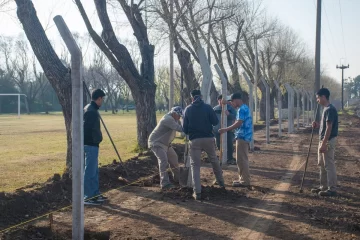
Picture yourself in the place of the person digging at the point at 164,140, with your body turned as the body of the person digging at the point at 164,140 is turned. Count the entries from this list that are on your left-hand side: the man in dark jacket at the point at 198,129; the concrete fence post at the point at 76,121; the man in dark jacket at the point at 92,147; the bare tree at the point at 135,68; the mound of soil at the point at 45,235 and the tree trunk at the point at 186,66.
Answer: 2

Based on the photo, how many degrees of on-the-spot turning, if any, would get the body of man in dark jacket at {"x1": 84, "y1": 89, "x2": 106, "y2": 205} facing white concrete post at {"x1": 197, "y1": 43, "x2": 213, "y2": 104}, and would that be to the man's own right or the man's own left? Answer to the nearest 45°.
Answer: approximately 45° to the man's own left

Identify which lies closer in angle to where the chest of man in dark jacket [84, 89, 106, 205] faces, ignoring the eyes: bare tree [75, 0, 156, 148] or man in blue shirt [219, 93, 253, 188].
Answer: the man in blue shirt

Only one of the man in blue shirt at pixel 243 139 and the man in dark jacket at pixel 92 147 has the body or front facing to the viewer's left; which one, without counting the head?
the man in blue shirt

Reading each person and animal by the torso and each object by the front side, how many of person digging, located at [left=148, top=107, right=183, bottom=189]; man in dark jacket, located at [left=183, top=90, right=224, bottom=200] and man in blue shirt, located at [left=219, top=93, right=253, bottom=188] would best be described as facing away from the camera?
1

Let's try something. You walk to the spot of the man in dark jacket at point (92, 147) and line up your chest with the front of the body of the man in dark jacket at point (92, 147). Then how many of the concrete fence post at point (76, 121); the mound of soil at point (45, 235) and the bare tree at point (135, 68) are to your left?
1

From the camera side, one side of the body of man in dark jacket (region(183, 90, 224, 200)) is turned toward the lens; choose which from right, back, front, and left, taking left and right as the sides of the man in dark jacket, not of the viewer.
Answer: back

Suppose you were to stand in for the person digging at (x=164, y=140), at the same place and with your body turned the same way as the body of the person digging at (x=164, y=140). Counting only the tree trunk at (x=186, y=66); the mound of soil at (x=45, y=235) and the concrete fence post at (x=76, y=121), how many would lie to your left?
1

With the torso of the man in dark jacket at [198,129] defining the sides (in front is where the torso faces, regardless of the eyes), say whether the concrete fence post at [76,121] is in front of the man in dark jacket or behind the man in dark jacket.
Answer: behind

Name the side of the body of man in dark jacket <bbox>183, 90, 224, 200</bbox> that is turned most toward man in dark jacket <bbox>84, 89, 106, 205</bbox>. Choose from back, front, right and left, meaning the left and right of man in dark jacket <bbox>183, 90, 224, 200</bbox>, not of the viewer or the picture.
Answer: left

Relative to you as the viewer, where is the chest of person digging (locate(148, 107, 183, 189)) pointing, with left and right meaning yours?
facing to the right of the viewer

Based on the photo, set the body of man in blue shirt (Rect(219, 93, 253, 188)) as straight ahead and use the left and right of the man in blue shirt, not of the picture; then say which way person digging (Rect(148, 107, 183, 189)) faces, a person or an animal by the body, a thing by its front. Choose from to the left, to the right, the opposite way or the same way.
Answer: the opposite way

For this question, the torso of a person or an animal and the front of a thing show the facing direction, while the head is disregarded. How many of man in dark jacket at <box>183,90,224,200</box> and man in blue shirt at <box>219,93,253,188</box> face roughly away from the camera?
1

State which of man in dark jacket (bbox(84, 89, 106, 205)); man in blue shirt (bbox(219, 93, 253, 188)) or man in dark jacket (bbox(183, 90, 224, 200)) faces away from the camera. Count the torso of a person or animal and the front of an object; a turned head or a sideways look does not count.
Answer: man in dark jacket (bbox(183, 90, 224, 200))

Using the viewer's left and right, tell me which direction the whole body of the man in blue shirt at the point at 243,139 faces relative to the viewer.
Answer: facing to the left of the viewer

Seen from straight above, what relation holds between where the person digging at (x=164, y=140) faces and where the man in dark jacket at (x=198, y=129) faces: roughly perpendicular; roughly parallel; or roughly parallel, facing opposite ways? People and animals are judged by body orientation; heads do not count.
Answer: roughly perpendicular

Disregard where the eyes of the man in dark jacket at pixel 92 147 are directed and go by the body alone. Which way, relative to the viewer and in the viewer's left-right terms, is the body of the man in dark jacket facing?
facing to the right of the viewer

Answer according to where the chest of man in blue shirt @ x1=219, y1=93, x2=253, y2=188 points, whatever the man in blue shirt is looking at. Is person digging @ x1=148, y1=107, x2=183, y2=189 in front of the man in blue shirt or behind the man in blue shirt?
in front
